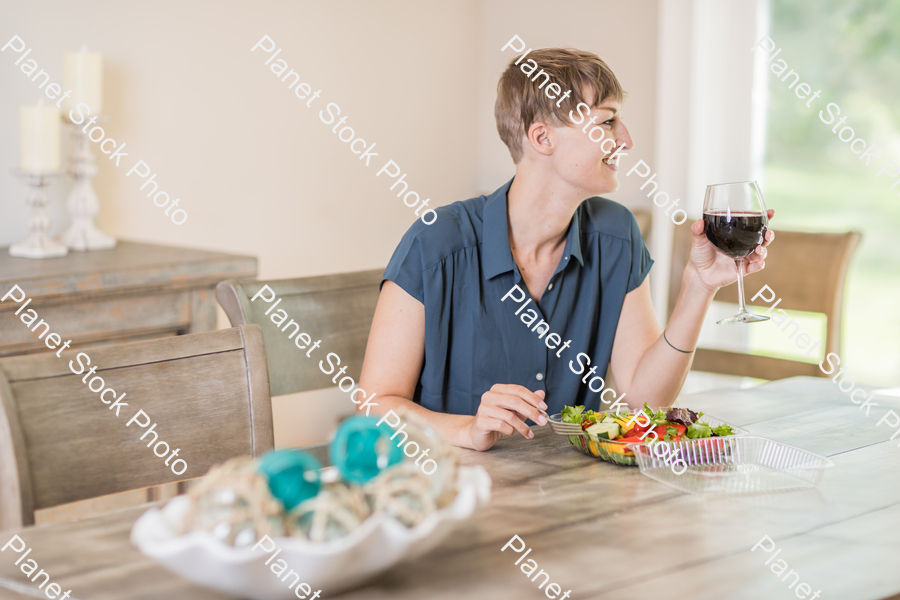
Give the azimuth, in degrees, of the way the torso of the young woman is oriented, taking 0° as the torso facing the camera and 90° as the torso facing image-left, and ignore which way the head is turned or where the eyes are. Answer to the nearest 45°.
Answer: approximately 315°

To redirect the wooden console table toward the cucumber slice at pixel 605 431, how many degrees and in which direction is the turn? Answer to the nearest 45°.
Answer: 0° — it already faces it

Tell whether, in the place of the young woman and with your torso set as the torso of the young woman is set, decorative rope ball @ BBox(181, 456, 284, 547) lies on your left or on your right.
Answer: on your right

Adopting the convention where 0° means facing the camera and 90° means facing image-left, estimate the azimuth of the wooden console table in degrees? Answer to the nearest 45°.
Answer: approximately 315°

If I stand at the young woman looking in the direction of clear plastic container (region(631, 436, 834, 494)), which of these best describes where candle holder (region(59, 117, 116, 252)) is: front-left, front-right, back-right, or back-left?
back-right

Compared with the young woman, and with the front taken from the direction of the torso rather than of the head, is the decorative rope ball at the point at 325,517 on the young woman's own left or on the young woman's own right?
on the young woman's own right
